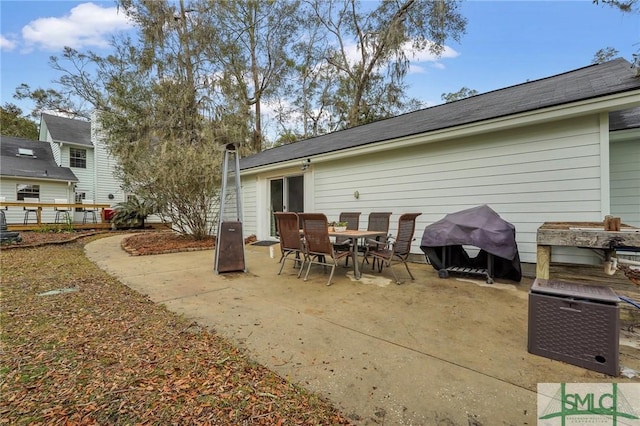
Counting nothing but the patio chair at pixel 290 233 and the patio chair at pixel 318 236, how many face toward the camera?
0

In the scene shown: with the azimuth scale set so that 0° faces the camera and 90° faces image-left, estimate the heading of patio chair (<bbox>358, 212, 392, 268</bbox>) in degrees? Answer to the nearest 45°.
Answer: approximately 45°

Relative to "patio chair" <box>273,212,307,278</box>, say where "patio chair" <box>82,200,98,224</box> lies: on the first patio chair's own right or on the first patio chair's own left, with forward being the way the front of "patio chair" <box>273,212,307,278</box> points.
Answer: on the first patio chair's own left

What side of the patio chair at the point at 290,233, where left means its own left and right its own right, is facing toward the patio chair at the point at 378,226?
front

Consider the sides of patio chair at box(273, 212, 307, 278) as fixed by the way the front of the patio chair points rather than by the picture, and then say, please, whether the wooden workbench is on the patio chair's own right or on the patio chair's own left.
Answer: on the patio chair's own right

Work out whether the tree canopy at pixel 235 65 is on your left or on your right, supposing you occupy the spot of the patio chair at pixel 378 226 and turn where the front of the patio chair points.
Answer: on your right
